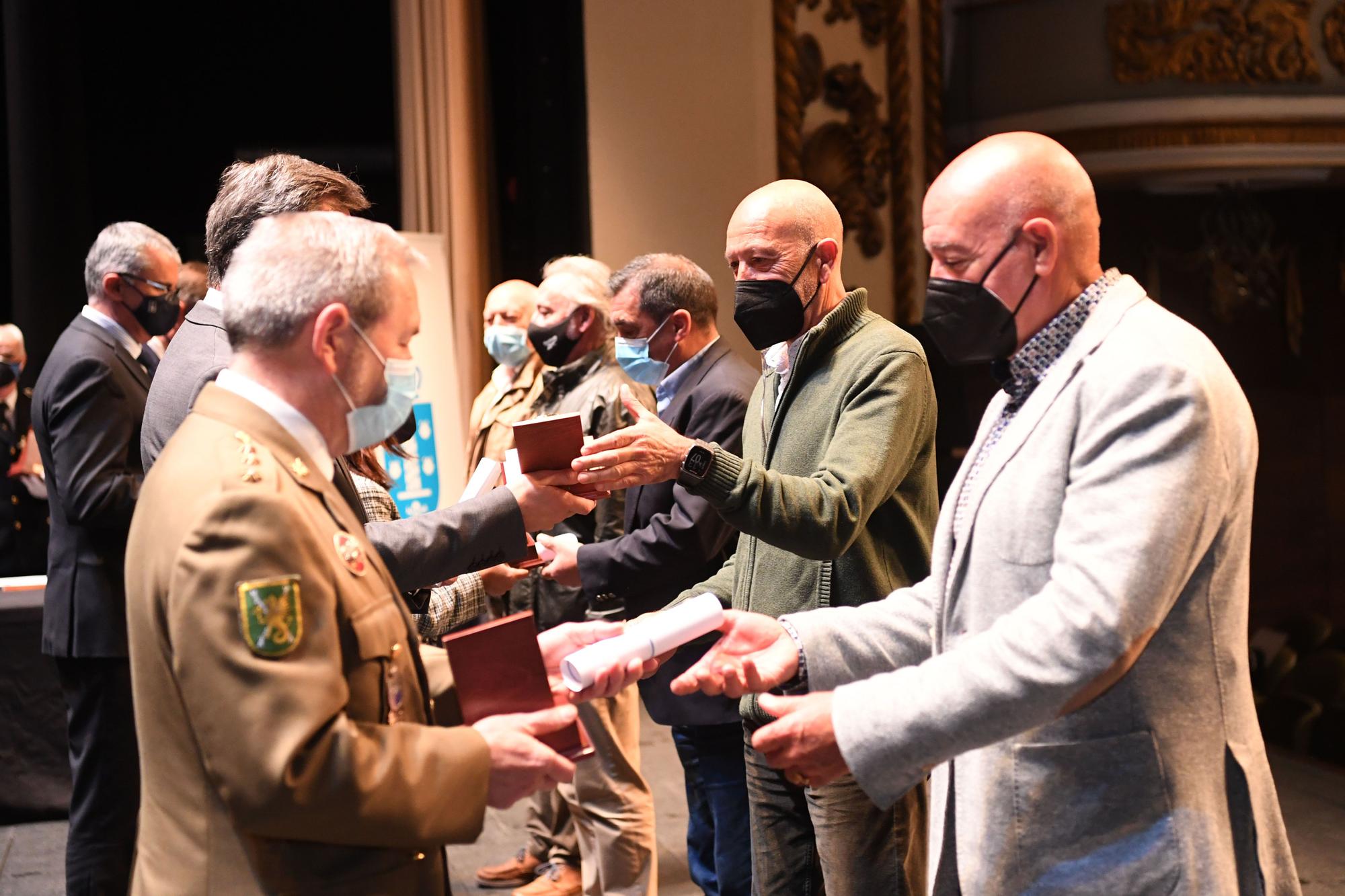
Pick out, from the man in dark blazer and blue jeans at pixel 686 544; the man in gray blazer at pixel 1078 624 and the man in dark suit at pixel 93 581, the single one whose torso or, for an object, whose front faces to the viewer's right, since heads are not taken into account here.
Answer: the man in dark suit at pixel 93 581

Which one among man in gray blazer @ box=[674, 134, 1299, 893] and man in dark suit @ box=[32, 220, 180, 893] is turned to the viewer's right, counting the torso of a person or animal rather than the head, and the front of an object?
the man in dark suit

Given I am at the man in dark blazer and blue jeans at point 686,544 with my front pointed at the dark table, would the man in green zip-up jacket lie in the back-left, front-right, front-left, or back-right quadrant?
back-left

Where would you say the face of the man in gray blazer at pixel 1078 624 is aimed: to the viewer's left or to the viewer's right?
to the viewer's left

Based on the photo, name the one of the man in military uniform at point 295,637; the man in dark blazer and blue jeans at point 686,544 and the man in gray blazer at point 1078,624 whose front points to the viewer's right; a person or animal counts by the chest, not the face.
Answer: the man in military uniform

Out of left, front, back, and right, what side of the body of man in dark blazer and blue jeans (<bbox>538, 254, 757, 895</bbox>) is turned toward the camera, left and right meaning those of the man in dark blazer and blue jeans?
left

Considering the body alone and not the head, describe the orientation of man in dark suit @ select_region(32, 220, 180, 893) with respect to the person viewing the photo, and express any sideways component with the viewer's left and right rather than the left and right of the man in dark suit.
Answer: facing to the right of the viewer

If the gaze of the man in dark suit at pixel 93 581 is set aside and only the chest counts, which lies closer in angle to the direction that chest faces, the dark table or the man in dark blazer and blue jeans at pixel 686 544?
the man in dark blazer and blue jeans

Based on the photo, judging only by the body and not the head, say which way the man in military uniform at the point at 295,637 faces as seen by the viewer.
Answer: to the viewer's right

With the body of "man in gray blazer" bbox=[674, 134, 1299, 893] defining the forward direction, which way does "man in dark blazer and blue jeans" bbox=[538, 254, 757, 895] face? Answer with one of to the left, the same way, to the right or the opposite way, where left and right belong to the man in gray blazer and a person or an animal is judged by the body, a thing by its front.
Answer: the same way

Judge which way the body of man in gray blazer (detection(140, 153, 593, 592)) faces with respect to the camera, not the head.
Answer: to the viewer's right

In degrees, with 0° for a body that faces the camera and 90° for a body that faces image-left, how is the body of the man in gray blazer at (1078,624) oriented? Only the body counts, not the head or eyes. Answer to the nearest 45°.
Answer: approximately 90°
